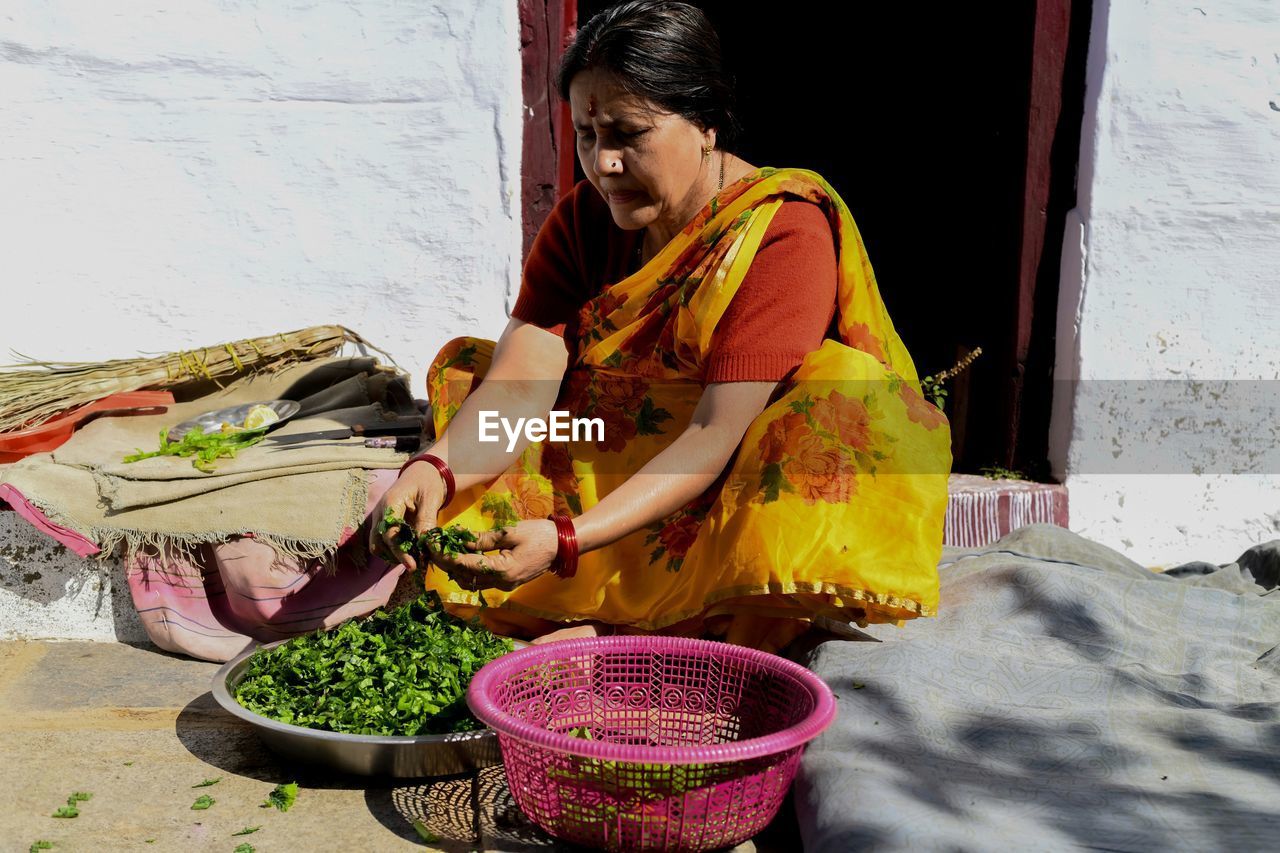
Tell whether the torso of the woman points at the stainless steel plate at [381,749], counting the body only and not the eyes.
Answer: yes

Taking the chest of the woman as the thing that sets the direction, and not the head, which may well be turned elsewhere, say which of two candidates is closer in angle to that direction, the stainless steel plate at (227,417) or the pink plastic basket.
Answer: the pink plastic basket

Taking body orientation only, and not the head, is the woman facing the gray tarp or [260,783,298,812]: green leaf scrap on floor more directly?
the green leaf scrap on floor

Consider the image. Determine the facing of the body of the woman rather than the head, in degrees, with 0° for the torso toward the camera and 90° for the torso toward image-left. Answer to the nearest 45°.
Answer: approximately 45°

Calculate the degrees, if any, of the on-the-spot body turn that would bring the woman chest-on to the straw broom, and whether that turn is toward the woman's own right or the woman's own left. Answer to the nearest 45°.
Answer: approximately 90° to the woman's own right

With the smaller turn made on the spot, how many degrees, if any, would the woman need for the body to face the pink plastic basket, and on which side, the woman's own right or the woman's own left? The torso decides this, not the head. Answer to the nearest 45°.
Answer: approximately 45° to the woman's own left

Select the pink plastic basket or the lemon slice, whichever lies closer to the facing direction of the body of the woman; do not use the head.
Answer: the pink plastic basket

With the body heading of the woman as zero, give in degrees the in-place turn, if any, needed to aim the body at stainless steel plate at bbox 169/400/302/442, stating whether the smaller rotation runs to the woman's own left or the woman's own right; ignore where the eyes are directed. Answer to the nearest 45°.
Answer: approximately 90° to the woman's own right

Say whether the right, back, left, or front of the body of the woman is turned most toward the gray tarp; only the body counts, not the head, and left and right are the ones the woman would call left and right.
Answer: left
